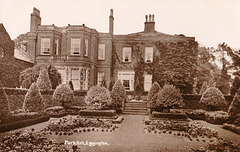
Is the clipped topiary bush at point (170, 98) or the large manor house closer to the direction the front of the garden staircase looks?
the clipped topiary bush

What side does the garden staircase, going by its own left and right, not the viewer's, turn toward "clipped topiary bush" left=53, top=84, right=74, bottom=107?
right

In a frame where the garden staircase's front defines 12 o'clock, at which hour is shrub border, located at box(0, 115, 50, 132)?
The shrub border is roughly at 1 o'clock from the garden staircase.

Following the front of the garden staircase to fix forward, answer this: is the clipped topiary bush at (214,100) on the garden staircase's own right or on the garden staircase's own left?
on the garden staircase's own left

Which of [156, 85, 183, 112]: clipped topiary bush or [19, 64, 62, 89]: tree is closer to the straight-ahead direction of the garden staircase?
the clipped topiary bush

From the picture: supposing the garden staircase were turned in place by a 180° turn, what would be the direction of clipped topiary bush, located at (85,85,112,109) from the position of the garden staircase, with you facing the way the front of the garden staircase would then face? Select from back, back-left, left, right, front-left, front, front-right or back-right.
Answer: back-left

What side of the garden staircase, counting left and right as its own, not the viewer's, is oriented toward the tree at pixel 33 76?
right

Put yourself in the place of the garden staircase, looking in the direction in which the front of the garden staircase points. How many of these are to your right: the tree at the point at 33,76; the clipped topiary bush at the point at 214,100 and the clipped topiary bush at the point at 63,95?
2

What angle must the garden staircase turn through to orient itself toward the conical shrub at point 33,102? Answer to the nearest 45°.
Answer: approximately 45° to its right

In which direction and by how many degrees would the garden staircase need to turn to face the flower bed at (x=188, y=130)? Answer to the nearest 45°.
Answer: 0° — it already faces it

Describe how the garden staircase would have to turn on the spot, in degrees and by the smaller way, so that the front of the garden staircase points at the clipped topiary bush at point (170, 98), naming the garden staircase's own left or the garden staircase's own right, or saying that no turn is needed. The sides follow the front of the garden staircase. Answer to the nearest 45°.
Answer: approximately 45° to the garden staircase's own left

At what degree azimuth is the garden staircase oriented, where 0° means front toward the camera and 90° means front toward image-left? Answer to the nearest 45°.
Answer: approximately 0°

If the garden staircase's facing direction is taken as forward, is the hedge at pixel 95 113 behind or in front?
in front

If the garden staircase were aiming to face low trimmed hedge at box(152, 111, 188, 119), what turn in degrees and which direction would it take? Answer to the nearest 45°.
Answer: approximately 45° to its left

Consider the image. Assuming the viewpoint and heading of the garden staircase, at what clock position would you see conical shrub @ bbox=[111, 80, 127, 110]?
The conical shrub is roughly at 2 o'clock from the garden staircase.

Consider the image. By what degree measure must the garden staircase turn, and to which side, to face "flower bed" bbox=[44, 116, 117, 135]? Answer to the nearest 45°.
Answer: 0° — it already faces it
